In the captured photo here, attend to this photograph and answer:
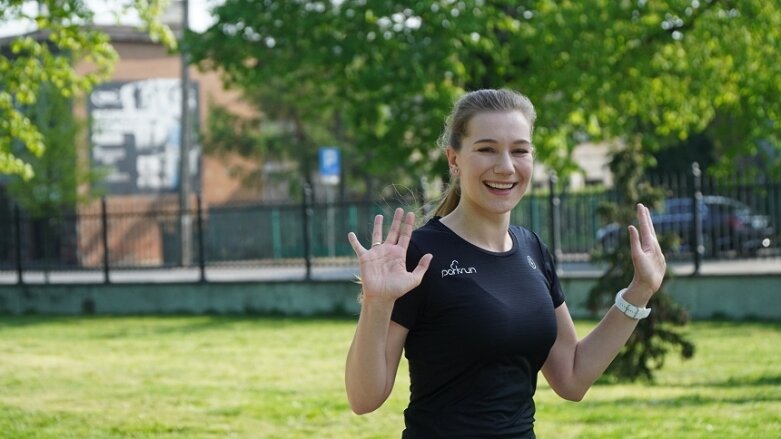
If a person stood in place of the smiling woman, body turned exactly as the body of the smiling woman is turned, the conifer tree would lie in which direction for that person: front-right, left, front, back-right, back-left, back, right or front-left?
back-left

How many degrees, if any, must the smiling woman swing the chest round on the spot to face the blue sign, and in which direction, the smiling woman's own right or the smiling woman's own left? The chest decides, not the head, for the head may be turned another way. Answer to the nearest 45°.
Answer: approximately 135° to the smiling woman's own left

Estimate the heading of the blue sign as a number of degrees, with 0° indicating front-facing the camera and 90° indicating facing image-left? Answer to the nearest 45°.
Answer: approximately 0°

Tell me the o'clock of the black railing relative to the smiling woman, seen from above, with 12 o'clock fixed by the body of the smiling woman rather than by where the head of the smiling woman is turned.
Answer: The black railing is roughly at 7 o'clock from the smiling woman.

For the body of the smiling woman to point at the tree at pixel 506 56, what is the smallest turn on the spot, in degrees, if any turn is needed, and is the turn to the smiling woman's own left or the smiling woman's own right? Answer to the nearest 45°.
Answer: approximately 135° to the smiling woman's own left

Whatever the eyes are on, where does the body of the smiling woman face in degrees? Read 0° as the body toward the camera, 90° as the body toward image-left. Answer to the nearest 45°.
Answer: approximately 315°

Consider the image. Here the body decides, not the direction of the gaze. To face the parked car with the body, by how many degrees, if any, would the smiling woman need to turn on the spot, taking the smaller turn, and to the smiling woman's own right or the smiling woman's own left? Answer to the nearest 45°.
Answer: approximately 135° to the smiling woman's own left

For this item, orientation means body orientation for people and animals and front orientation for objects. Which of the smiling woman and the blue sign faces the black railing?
the blue sign
